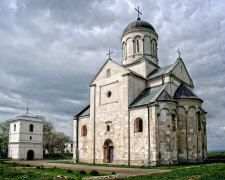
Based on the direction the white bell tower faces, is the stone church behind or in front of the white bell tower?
in front

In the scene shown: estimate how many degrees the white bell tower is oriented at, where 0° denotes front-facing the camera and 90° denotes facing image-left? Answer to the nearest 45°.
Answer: approximately 315°
